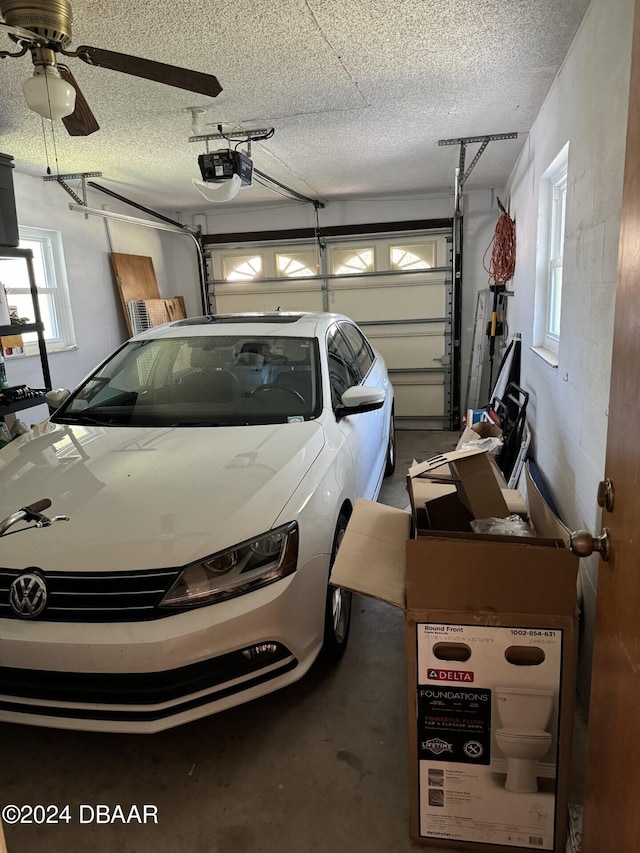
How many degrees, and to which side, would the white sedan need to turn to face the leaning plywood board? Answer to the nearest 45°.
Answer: approximately 135° to its right

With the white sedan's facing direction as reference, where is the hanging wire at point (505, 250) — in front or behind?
behind

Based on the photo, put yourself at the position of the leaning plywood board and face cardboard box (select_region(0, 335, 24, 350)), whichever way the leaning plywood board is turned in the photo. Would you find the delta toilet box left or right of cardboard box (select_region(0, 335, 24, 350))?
left

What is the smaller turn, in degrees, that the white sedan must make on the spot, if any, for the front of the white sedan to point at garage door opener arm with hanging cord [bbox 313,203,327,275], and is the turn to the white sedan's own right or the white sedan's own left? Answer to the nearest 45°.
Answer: approximately 135° to the white sedan's own right

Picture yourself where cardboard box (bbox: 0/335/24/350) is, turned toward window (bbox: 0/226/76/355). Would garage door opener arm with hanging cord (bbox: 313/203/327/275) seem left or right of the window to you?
right

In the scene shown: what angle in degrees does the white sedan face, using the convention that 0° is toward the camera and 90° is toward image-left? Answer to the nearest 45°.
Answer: approximately 45°

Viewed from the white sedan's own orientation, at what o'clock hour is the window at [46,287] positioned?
The window is roughly at 4 o'clock from the white sedan.
